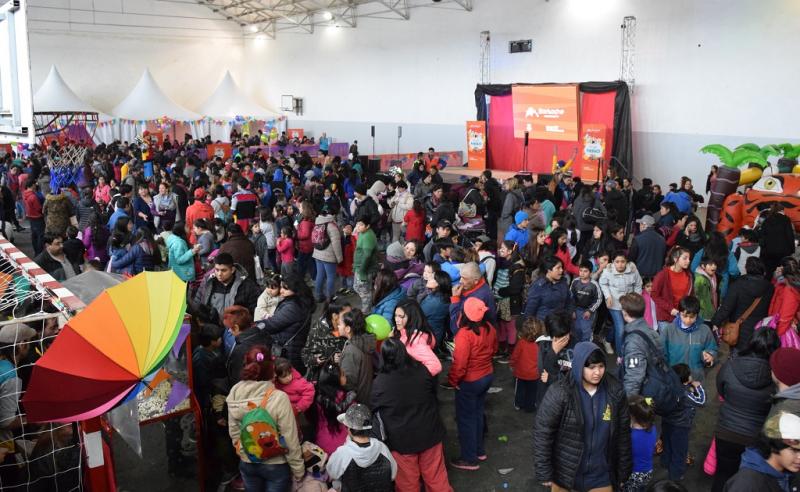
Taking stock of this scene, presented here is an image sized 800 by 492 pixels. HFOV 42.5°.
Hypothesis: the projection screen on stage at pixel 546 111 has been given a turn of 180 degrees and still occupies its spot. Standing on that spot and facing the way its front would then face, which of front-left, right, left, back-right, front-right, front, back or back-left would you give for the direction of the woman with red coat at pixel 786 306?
back

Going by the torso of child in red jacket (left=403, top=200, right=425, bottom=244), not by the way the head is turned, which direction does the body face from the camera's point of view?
away from the camera

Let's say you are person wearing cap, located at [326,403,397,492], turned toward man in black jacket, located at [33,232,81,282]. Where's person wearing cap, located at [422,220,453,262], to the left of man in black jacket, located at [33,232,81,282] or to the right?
right

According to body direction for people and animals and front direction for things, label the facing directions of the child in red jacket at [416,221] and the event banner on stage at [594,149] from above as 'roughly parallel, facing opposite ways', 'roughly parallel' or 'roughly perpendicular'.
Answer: roughly parallel, facing opposite ways

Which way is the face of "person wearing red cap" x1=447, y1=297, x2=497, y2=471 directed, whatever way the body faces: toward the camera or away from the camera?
away from the camera

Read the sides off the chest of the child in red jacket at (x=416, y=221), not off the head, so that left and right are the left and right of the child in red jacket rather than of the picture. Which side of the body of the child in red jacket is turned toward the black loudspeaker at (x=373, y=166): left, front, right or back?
front

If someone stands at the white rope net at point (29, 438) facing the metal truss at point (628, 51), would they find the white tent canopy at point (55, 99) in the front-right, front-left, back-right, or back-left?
front-left

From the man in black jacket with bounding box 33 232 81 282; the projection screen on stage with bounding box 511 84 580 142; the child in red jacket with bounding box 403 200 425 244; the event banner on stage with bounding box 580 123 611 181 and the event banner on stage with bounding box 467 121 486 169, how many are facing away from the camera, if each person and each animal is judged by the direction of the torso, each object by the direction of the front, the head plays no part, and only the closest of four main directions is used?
1

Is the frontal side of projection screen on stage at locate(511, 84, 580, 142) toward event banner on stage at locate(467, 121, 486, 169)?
no

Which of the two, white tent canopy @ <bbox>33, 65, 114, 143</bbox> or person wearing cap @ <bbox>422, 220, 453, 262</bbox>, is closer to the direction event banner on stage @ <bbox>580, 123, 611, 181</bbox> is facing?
the person wearing cap

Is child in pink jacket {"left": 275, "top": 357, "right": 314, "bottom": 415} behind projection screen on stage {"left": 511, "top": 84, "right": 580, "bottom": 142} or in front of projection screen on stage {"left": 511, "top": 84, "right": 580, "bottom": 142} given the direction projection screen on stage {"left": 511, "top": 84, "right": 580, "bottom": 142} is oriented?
in front

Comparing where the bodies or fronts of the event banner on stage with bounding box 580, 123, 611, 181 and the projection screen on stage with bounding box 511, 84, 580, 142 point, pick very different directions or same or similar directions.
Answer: same or similar directions

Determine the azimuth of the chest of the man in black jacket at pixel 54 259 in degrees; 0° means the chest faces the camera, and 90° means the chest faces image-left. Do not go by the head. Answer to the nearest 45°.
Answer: approximately 315°

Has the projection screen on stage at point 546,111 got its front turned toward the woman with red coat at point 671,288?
yes

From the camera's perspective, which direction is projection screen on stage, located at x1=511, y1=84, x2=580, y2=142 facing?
toward the camera

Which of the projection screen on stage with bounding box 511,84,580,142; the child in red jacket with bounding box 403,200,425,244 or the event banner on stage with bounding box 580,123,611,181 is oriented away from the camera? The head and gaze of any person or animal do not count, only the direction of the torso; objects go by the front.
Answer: the child in red jacket

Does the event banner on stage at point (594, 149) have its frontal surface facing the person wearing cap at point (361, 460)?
yes

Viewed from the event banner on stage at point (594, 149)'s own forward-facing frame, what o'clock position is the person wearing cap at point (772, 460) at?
The person wearing cap is roughly at 12 o'clock from the event banner on stage.

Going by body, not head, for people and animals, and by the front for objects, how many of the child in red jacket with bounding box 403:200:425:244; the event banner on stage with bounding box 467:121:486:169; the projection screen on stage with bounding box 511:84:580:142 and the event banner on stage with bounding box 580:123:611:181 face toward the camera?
3

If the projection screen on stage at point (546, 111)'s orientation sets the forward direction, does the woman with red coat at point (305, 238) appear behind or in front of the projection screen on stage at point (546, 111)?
in front
